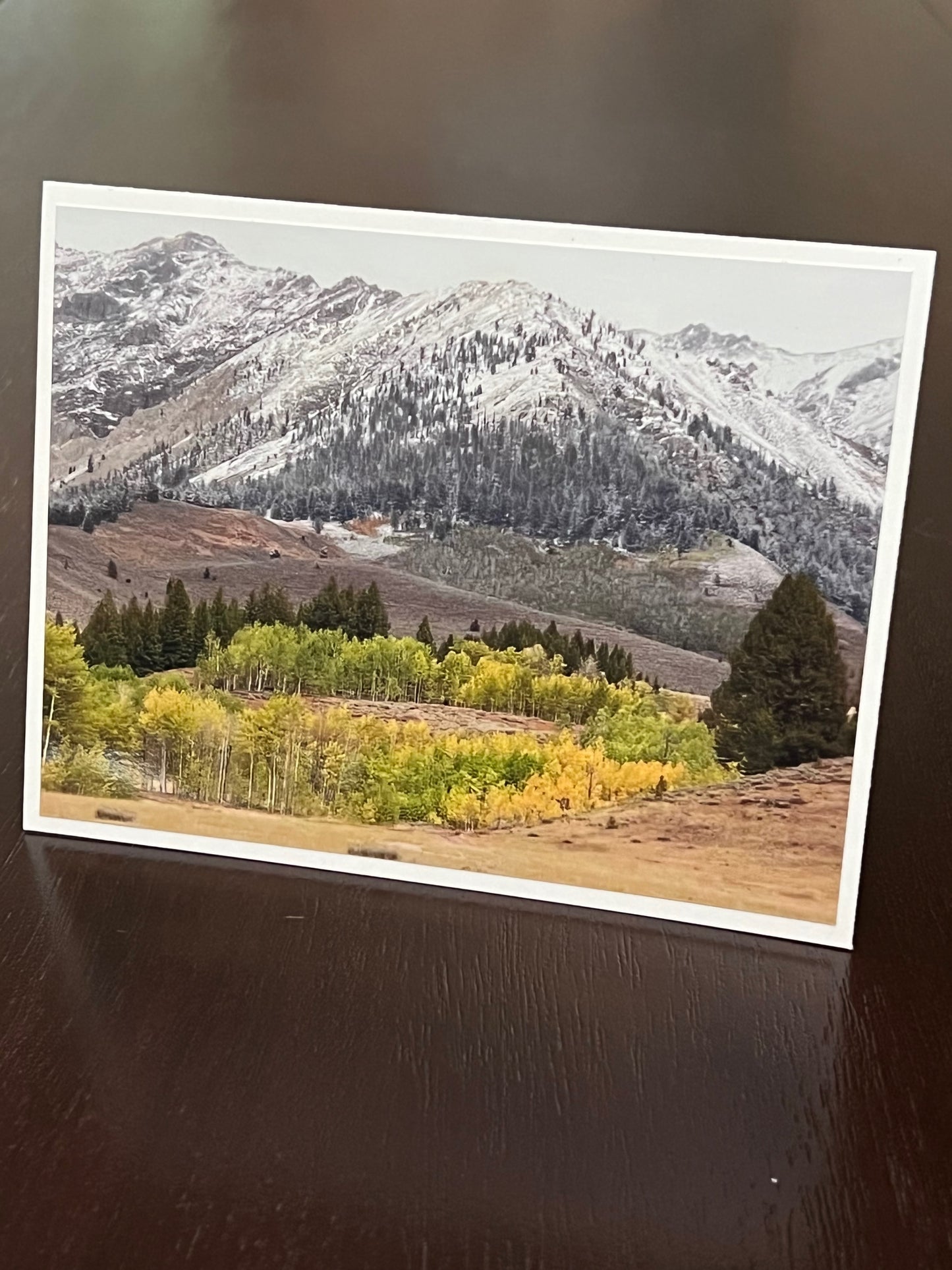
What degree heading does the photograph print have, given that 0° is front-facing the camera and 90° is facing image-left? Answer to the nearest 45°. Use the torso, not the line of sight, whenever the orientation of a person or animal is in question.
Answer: approximately 0°
